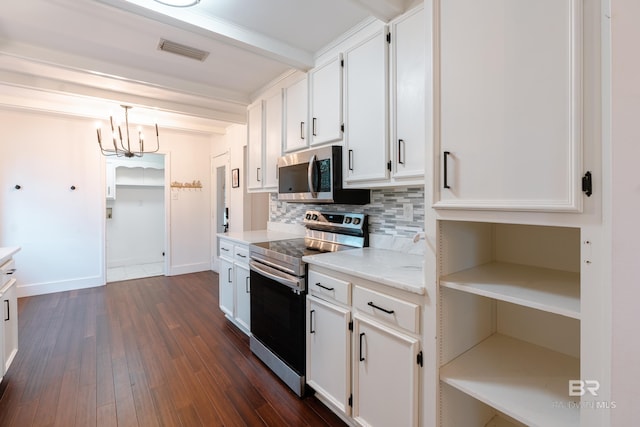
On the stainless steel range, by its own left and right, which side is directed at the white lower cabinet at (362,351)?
left

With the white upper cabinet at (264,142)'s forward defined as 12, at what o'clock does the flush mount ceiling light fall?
The flush mount ceiling light is roughly at 11 o'clock from the white upper cabinet.

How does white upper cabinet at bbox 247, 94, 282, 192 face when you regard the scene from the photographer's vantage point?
facing the viewer and to the left of the viewer

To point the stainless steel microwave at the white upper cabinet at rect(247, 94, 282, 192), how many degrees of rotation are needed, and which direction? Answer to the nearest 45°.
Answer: approximately 90° to its right

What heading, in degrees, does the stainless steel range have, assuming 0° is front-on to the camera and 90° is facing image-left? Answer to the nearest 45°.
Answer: approximately 45°

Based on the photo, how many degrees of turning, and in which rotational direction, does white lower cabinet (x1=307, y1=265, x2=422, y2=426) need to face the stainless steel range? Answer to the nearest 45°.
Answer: approximately 90° to its right

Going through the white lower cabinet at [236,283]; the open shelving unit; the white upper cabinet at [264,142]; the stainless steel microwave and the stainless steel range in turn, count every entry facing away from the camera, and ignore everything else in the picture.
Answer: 0

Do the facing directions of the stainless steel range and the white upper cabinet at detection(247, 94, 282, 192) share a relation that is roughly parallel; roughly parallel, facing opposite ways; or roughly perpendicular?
roughly parallel

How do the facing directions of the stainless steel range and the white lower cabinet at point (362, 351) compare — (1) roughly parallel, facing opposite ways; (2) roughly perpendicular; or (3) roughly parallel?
roughly parallel

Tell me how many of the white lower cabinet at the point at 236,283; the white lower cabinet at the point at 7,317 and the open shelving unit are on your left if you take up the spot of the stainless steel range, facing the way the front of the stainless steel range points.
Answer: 1
